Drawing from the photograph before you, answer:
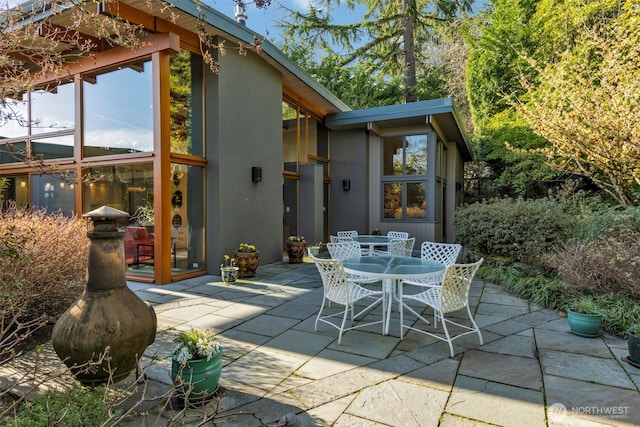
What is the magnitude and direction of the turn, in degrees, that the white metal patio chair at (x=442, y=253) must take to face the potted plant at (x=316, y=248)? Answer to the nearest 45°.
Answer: approximately 90° to its right

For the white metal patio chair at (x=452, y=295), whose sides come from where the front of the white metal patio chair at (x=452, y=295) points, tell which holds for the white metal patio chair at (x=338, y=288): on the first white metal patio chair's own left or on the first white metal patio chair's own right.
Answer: on the first white metal patio chair's own left

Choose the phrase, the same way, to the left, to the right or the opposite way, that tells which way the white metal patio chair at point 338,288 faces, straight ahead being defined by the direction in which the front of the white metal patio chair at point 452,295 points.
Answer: to the right

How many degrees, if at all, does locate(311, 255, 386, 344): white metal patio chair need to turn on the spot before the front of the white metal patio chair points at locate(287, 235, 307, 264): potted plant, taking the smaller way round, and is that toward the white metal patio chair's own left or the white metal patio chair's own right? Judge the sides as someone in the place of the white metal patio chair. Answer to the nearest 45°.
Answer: approximately 45° to the white metal patio chair's own left

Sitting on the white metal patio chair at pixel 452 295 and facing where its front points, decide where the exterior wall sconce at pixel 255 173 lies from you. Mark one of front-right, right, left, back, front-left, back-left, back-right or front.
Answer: front

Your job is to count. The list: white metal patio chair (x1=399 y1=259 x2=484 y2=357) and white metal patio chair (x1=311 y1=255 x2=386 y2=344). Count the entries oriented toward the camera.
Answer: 0

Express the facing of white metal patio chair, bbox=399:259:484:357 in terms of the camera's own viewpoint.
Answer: facing away from the viewer and to the left of the viewer

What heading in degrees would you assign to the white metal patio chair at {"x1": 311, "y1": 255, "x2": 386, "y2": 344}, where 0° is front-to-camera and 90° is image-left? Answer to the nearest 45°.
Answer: approximately 225°

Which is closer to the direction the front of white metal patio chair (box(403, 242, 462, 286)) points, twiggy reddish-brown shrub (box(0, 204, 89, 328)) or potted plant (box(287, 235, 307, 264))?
the twiggy reddish-brown shrub

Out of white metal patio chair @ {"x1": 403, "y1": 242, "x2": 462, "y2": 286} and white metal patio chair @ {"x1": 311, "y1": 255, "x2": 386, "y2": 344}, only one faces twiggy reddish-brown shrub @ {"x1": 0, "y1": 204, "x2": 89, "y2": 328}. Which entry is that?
white metal patio chair @ {"x1": 403, "y1": 242, "x2": 462, "y2": 286}

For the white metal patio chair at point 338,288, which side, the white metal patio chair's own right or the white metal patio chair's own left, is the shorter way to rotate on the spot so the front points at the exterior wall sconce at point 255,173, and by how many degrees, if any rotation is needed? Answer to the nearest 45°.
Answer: approximately 90° to the white metal patio chair's own left

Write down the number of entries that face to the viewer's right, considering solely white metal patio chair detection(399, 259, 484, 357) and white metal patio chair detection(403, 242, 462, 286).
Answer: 0

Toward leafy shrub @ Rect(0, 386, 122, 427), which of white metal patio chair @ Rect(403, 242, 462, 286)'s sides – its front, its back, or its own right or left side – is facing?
front

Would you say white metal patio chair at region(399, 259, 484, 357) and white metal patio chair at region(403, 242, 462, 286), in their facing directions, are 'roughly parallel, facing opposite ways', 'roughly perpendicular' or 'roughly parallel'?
roughly perpendicular

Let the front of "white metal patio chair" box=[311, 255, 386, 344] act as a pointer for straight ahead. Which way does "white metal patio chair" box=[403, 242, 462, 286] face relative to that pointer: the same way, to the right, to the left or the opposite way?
the opposite way

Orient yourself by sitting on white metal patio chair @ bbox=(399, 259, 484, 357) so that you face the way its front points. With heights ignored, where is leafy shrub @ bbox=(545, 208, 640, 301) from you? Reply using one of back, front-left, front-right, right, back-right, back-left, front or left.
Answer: right

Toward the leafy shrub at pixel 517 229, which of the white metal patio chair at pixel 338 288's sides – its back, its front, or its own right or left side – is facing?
front

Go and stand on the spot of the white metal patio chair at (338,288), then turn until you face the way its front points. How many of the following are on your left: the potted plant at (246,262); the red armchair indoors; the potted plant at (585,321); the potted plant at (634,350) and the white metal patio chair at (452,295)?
2

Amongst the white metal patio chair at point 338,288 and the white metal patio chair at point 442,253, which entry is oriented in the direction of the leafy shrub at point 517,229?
the white metal patio chair at point 338,288
